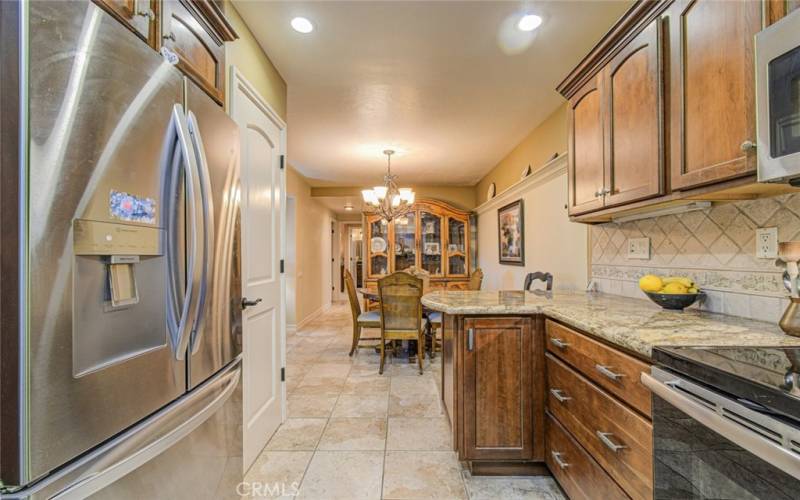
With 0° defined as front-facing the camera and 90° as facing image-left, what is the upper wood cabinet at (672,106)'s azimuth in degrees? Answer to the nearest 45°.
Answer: approximately 45°

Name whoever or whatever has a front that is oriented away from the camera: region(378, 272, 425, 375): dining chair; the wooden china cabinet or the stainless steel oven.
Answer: the dining chair

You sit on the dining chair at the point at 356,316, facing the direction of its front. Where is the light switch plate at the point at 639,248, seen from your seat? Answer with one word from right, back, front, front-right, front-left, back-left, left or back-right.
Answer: front-right

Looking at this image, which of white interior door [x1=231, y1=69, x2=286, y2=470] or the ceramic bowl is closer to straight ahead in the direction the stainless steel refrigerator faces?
the ceramic bowl

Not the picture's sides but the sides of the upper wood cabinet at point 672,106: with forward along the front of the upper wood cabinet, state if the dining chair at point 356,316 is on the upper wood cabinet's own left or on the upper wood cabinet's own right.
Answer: on the upper wood cabinet's own right

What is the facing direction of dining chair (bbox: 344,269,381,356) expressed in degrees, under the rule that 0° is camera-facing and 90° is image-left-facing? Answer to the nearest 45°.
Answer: approximately 270°

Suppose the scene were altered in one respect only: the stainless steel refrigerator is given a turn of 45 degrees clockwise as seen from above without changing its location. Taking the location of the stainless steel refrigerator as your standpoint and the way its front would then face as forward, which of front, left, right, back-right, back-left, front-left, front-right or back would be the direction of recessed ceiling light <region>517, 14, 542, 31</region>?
left

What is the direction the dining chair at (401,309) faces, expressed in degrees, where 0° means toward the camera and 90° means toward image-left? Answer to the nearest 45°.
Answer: approximately 180°

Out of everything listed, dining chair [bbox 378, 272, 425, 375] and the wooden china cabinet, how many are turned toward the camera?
1

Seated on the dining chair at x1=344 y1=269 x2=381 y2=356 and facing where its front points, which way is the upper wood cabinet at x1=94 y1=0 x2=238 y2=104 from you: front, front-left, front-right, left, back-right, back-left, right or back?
right
